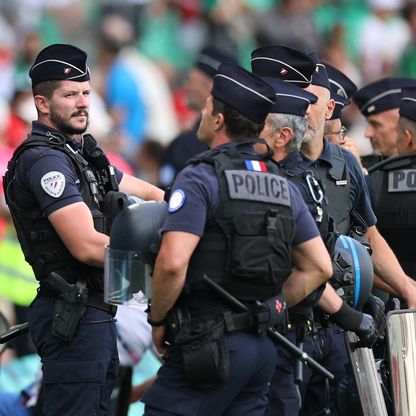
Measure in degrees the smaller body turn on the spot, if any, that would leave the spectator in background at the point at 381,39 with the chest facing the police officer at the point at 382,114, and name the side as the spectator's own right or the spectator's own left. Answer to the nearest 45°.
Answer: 0° — they already face them

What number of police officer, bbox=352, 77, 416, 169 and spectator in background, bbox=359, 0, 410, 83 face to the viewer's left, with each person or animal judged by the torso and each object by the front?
1

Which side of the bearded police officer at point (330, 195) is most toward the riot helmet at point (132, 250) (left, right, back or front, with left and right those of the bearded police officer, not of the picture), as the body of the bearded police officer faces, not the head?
front

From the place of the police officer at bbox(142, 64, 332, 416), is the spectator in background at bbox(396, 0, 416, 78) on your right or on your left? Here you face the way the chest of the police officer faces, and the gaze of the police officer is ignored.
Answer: on your right

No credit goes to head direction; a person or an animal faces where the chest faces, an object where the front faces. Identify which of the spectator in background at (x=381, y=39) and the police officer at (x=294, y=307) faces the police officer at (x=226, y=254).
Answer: the spectator in background

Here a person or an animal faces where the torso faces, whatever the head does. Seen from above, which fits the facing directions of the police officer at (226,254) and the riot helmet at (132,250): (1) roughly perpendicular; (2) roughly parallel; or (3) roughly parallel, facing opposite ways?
roughly perpendicular

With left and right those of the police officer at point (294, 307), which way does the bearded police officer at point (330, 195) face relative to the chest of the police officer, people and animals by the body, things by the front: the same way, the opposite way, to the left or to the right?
to the left

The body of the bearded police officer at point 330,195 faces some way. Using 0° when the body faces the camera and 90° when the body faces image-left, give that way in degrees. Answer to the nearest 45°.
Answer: approximately 45°

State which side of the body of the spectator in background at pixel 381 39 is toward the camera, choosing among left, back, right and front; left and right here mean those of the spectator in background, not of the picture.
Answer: front

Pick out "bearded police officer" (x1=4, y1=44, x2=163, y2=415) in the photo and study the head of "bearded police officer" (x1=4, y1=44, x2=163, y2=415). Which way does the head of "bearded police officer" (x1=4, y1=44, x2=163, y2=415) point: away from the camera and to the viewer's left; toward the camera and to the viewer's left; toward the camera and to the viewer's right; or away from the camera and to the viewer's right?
toward the camera and to the viewer's right

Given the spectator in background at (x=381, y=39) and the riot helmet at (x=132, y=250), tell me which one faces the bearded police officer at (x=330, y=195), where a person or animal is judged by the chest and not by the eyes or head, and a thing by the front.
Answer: the spectator in background

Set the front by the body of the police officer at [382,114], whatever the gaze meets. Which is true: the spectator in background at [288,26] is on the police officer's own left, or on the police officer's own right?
on the police officer's own right

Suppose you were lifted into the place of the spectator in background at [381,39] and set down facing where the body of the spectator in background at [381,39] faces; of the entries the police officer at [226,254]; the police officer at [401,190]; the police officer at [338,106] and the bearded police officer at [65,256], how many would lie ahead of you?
4

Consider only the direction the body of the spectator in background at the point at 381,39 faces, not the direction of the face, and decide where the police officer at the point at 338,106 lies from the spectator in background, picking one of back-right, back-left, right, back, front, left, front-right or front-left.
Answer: front

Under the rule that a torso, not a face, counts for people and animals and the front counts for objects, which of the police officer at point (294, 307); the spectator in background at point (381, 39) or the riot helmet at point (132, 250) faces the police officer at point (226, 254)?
the spectator in background

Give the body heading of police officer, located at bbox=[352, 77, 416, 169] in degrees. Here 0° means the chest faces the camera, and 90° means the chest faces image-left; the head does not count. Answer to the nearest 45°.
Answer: approximately 90°
